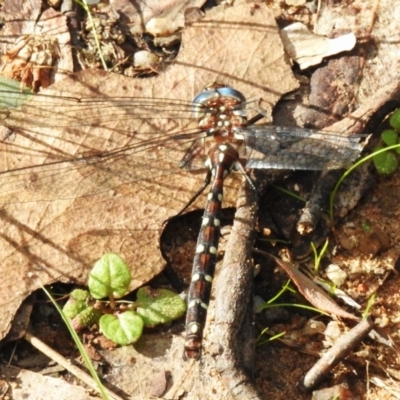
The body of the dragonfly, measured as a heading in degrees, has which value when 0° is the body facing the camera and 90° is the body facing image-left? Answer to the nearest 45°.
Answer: approximately 180°

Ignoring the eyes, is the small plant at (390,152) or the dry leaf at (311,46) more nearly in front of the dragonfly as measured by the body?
the dry leaf

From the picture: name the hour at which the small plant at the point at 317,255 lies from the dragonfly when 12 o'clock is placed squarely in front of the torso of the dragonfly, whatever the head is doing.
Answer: The small plant is roughly at 4 o'clock from the dragonfly.

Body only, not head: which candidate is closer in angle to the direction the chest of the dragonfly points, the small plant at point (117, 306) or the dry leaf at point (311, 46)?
the dry leaf

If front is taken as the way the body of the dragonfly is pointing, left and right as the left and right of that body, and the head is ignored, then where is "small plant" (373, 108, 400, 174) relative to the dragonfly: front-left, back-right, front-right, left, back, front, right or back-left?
right

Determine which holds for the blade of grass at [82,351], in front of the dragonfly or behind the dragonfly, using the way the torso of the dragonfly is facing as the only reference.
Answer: behind

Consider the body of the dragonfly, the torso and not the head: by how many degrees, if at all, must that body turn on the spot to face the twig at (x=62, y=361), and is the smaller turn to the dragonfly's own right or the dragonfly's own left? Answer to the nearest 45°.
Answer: approximately 135° to the dragonfly's own left

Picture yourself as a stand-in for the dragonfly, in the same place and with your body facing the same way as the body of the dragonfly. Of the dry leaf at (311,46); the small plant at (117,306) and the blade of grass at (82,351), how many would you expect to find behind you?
2

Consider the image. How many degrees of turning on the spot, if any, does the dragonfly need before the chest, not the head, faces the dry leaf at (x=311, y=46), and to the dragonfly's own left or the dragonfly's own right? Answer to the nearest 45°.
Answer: approximately 45° to the dragonfly's own right

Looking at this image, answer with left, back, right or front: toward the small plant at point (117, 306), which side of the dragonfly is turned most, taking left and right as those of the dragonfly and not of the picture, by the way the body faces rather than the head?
back

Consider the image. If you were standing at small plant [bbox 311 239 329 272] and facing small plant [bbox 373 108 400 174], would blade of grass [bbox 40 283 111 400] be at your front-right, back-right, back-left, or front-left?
back-left
